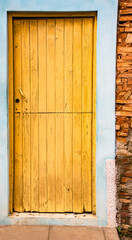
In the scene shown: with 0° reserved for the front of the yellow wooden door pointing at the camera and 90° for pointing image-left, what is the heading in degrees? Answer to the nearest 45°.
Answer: approximately 0°
